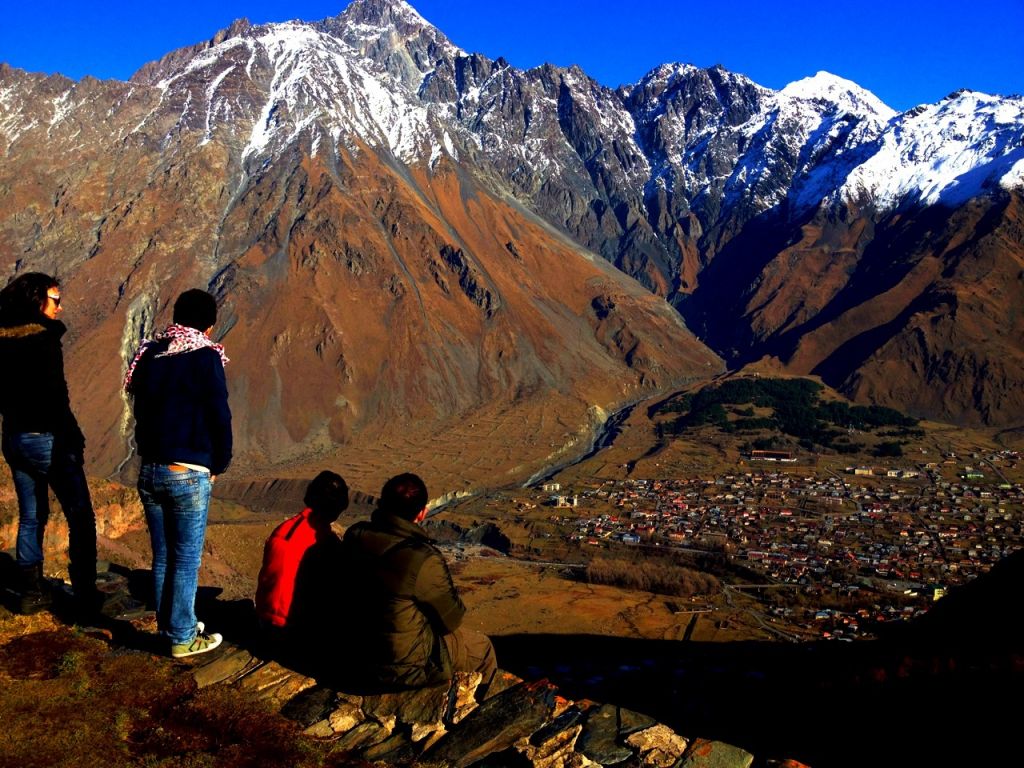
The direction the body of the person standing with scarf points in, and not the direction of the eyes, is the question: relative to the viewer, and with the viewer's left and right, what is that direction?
facing away from the viewer and to the right of the viewer

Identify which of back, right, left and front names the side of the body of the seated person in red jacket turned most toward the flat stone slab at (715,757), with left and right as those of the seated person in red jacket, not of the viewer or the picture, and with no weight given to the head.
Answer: right

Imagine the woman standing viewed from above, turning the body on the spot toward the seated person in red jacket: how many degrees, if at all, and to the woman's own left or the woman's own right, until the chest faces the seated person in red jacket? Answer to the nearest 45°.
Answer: approximately 90° to the woman's own right

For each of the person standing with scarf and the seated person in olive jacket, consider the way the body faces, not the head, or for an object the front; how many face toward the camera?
0

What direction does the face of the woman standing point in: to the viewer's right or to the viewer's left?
to the viewer's right

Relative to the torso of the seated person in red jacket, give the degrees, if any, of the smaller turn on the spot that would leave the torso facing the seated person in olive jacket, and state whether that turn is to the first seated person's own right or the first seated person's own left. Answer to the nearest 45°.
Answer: approximately 90° to the first seated person's own right

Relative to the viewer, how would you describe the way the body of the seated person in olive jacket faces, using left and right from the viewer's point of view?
facing away from the viewer and to the right of the viewer

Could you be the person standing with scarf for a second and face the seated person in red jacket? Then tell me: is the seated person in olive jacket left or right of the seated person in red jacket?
right

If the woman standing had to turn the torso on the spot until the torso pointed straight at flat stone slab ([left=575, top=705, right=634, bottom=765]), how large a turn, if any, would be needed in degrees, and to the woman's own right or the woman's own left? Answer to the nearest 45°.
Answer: approximately 90° to the woman's own right

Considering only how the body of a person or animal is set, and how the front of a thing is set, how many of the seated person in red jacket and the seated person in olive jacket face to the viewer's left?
0

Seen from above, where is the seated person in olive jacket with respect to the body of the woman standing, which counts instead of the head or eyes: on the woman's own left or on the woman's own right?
on the woman's own right

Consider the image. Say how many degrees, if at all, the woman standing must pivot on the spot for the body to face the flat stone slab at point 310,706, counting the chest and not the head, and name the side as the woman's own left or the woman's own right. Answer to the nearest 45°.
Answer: approximately 90° to the woman's own right
